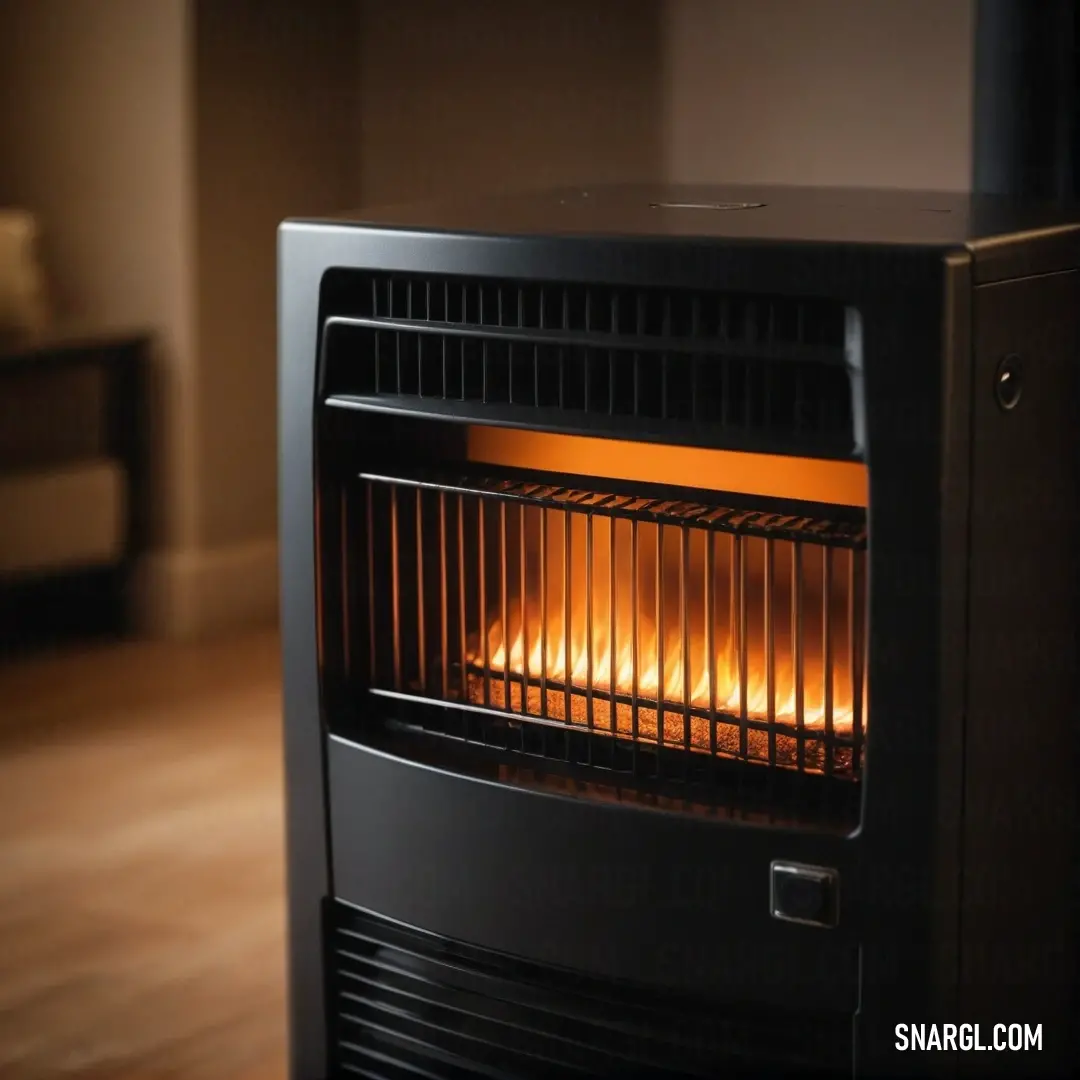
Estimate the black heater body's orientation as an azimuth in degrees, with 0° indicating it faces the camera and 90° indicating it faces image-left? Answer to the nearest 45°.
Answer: approximately 45°

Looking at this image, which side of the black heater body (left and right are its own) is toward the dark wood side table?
right
